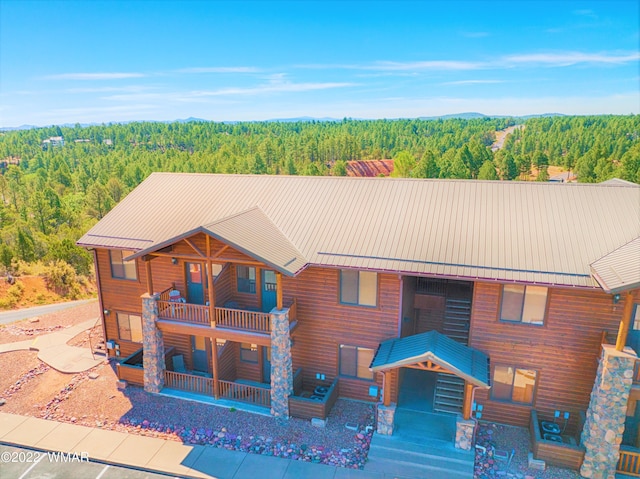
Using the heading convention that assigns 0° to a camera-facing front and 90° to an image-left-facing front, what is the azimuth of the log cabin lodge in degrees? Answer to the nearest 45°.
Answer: approximately 0°
